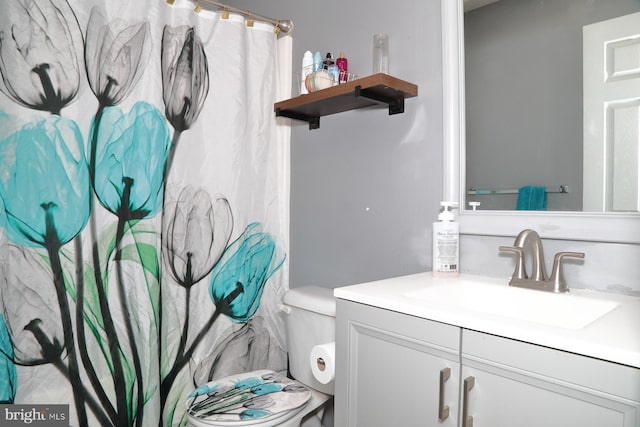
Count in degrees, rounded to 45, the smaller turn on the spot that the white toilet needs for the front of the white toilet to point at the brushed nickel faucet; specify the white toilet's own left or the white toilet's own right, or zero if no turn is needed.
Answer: approximately 90° to the white toilet's own left

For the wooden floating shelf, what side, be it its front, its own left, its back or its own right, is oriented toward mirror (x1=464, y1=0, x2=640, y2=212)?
left

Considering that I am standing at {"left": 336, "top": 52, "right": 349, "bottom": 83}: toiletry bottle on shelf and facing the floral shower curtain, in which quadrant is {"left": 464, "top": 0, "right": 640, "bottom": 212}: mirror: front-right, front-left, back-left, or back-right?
back-left

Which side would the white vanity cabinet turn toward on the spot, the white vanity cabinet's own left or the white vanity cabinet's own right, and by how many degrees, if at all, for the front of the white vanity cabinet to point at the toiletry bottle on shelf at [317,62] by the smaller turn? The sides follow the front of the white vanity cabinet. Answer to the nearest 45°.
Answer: approximately 90° to the white vanity cabinet's own right

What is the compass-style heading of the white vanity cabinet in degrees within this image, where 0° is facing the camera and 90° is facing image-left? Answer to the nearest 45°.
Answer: approximately 45°

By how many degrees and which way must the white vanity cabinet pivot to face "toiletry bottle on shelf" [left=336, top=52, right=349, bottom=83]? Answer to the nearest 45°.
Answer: approximately 90° to its right

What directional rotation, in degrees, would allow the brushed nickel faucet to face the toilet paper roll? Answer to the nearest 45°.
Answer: approximately 45° to its right

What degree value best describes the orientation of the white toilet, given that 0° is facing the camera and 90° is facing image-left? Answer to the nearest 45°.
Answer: approximately 45°
